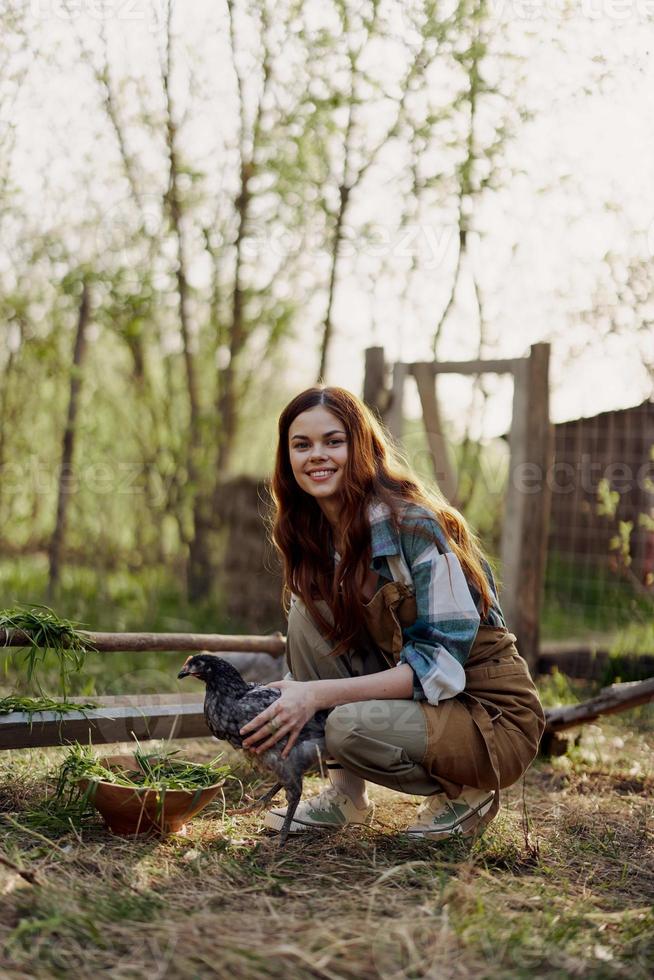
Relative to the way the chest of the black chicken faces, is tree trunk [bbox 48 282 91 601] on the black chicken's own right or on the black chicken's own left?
on the black chicken's own right

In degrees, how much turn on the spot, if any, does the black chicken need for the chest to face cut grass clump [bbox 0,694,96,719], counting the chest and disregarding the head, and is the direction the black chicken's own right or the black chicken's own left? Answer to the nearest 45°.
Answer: approximately 45° to the black chicken's own right

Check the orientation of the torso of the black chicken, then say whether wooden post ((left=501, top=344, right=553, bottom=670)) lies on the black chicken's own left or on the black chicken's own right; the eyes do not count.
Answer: on the black chicken's own right

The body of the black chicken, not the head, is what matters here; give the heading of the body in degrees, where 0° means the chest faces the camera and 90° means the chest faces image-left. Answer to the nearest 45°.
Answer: approximately 90°

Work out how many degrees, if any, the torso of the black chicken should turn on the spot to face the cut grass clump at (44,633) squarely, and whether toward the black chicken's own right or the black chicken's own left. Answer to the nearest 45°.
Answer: approximately 45° to the black chicken's own right

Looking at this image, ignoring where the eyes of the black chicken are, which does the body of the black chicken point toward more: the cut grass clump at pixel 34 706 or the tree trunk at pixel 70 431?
the cut grass clump
